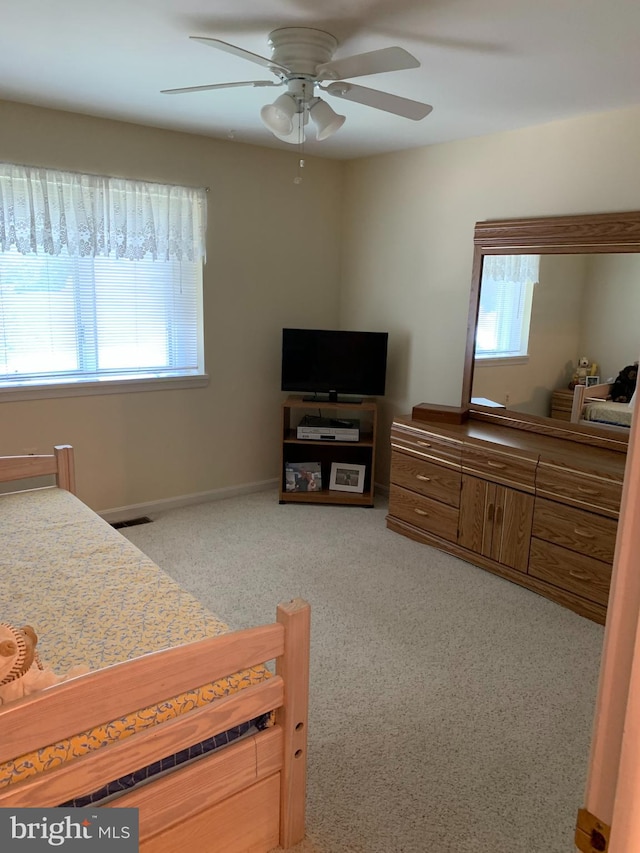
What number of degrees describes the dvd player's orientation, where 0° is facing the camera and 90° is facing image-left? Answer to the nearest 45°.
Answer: approximately 0°

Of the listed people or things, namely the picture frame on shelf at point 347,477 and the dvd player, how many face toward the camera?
2

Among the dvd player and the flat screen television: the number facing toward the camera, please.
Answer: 2

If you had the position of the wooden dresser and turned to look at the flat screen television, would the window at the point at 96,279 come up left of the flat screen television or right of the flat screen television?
left

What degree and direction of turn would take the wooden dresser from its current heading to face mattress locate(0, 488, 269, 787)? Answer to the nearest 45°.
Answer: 0° — it already faces it
